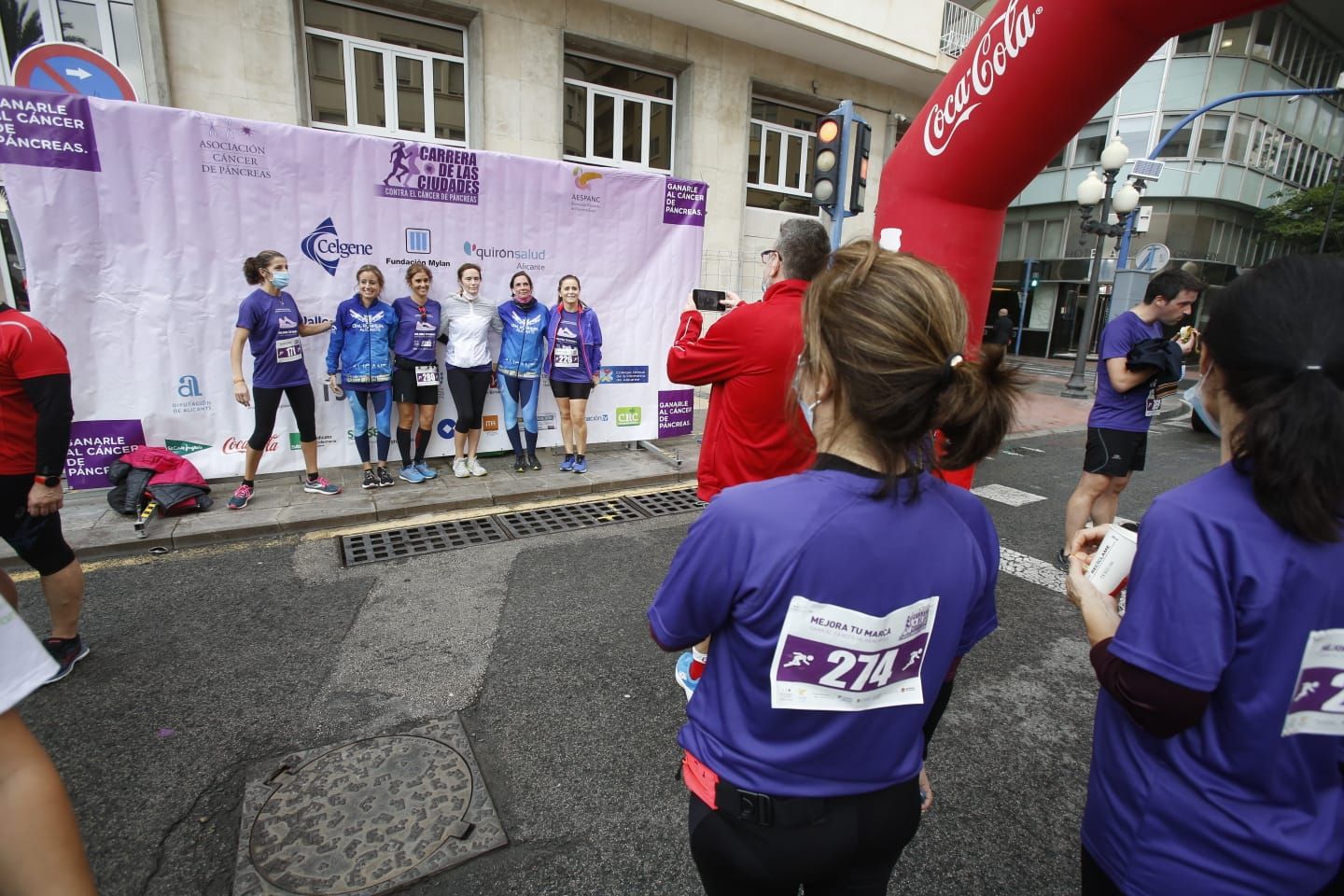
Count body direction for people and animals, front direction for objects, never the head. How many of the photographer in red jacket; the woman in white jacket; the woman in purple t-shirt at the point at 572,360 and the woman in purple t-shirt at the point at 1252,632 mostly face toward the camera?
2

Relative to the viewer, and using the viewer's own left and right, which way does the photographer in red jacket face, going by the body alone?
facing away from the viewer and to the left of the viewer

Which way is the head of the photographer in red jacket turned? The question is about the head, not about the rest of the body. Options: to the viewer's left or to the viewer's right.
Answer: to the viewer's left

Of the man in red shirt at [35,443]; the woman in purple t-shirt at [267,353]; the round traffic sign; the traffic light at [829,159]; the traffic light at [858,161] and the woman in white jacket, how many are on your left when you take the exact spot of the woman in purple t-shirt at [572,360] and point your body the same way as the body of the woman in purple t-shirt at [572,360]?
2

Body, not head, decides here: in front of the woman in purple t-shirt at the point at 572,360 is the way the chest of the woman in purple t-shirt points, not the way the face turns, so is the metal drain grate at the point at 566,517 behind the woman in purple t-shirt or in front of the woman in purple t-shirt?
in front

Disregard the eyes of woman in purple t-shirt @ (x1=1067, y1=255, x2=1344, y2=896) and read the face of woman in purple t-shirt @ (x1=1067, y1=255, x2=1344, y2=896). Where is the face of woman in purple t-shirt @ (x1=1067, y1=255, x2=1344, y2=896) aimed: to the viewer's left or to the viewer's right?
to the viewer's left

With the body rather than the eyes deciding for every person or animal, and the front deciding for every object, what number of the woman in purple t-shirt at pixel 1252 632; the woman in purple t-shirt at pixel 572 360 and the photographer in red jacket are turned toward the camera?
1

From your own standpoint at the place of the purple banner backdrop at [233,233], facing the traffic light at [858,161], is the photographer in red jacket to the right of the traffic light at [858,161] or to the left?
right

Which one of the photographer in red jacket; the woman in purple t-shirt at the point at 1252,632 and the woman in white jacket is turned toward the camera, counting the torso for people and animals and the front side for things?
the woman in white jacket

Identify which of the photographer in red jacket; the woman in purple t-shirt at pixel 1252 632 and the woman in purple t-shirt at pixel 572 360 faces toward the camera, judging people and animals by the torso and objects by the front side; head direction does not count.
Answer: the woman in purple t-shirt at pixel 572 360

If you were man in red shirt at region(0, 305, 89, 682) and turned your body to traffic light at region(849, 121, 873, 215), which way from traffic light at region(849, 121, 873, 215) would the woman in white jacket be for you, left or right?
left

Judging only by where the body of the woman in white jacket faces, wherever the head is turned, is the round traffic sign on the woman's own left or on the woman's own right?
on the woman's own right

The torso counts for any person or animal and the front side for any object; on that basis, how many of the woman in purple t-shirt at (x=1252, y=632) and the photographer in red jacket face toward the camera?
0

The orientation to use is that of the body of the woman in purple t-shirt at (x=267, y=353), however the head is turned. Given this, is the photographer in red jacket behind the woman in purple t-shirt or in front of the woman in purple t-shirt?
in front
